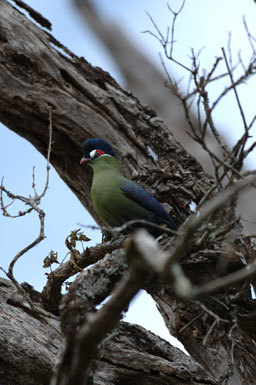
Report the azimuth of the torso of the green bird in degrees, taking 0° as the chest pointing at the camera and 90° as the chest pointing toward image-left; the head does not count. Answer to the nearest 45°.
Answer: approximately 90°
